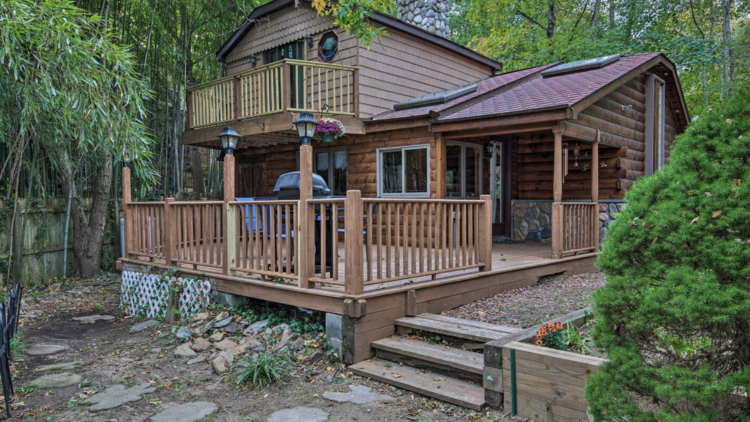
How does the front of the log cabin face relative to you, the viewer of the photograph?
facing the viewer and to the right of the viewer

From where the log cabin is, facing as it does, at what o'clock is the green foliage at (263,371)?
The green foliage is roughly at 2 o'clock from the log cabin.

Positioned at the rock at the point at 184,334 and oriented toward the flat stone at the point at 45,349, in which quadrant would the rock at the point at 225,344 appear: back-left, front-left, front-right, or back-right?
back-left

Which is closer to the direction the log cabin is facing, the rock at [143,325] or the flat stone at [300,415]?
the flat stone

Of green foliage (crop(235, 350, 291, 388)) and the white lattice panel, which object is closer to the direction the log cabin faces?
the green foliage

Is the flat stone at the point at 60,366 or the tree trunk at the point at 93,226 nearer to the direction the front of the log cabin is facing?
the flat stone

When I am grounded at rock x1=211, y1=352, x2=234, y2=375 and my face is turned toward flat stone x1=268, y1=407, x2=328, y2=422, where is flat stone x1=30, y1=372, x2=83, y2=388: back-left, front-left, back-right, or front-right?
back-right

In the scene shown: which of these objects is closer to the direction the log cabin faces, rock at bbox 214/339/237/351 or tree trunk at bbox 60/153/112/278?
the rock

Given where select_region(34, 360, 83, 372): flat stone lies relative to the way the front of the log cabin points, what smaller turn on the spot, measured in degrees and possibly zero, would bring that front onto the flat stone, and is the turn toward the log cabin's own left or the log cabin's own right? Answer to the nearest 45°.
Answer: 0° — it already faces it

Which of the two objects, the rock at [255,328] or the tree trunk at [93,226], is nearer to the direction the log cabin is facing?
the rock

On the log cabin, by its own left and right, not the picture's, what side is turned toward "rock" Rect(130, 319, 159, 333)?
front

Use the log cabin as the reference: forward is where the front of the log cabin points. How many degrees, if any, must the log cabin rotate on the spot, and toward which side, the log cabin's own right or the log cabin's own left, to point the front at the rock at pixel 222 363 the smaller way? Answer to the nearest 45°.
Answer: approximately 45° to the log cabin's own right

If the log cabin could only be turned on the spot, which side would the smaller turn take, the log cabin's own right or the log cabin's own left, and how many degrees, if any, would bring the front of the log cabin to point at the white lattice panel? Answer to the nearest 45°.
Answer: approximately 90° to the log cabin's own right
